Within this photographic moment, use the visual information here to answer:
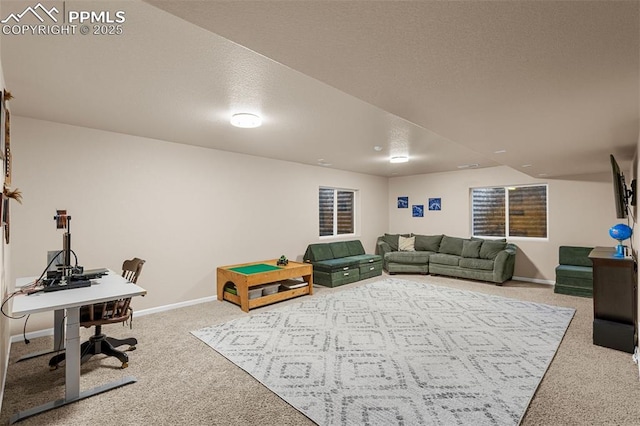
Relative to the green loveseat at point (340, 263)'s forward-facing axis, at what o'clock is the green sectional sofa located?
The green sectional sofa is roughly at 10 o'clock from the green loveseat.

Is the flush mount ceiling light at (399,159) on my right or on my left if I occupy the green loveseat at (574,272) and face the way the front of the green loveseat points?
on my right

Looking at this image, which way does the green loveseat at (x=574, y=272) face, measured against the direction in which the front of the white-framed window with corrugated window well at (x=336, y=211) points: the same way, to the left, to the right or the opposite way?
to the right

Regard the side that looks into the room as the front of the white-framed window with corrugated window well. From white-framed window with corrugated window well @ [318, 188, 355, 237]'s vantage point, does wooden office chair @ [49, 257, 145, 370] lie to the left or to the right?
on its right

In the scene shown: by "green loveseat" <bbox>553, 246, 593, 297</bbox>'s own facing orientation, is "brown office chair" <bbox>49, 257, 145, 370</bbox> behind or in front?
in front

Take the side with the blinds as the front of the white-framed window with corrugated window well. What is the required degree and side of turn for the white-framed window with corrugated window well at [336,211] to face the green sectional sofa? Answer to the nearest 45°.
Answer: approximately 45° to its left

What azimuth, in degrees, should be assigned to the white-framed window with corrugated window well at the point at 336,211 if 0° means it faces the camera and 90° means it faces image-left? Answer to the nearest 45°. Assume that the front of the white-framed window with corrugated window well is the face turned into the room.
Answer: approximately 315°

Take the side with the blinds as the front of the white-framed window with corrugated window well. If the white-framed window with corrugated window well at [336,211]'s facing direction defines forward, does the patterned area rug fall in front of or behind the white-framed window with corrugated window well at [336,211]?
in front

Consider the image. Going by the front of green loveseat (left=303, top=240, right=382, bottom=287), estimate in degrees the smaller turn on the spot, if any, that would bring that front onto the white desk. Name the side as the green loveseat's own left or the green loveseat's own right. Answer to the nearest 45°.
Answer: approximately 90° to the green loveseat's own right
